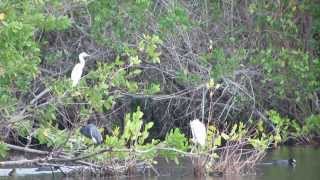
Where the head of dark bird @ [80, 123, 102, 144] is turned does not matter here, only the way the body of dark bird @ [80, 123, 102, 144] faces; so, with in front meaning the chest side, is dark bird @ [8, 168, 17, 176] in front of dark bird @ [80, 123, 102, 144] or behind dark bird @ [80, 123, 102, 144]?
in front

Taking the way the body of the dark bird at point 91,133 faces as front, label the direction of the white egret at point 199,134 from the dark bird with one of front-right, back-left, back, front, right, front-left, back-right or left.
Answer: back

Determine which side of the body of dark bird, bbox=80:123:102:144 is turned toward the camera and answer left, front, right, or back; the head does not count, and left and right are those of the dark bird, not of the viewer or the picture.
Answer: left

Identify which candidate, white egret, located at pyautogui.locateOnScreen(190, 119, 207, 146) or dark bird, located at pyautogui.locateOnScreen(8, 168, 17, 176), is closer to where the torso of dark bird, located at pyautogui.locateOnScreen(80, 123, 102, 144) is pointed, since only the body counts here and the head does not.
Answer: the dark bird
